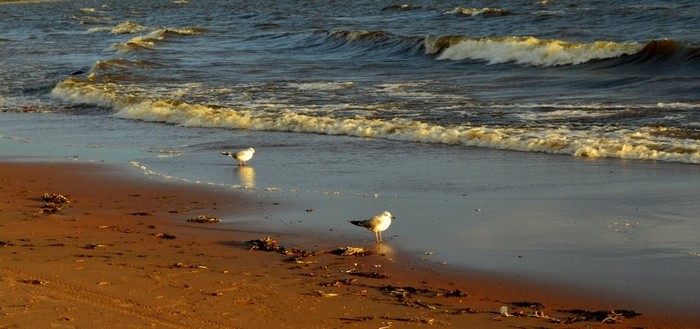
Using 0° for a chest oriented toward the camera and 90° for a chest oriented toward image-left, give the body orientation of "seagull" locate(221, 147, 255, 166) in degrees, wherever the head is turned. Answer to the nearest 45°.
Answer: approximately 270°

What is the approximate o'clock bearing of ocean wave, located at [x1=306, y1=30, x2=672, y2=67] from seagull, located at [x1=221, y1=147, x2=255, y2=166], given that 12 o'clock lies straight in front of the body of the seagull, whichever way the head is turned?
The ocean wave is roughly at 10 o'clock from the seagull.

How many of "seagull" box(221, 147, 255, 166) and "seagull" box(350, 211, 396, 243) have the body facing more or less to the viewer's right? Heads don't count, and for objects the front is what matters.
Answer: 2

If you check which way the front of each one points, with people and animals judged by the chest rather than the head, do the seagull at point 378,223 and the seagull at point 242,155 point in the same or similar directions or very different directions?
same or similar directions

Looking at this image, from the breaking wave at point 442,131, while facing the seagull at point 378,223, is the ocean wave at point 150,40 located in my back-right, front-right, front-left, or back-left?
back-right

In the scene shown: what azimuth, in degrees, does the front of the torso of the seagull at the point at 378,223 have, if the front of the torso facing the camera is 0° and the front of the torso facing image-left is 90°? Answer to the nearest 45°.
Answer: approximately 270°

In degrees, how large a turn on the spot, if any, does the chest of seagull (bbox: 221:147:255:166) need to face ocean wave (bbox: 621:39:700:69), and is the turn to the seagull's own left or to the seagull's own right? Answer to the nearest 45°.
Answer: approximately 45° to the seagull's own left

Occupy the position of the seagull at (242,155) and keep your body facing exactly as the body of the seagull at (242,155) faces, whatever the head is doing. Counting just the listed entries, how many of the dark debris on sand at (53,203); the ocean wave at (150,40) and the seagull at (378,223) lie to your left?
1

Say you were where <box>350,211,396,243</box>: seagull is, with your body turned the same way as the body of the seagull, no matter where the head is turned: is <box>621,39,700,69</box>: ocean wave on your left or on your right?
on your left

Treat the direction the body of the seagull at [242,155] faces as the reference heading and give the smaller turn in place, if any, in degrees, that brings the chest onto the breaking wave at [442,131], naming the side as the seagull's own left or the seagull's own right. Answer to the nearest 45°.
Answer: approximately 45° to the seagull's own left
